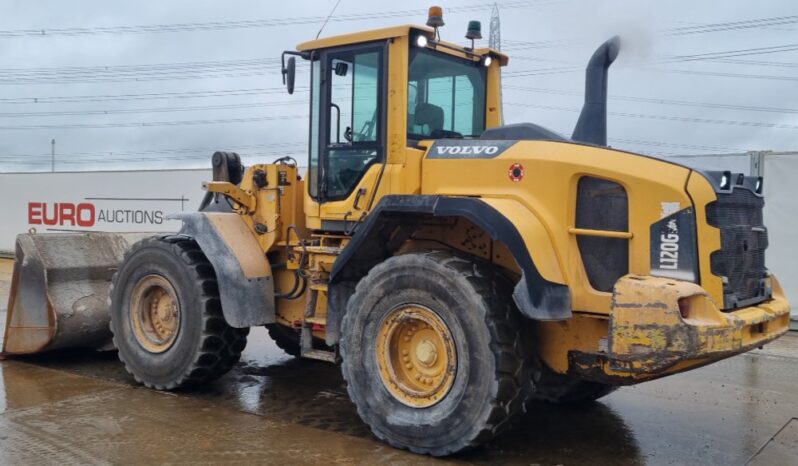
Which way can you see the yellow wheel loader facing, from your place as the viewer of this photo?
facing away from the viewer and to the left of the viewer
